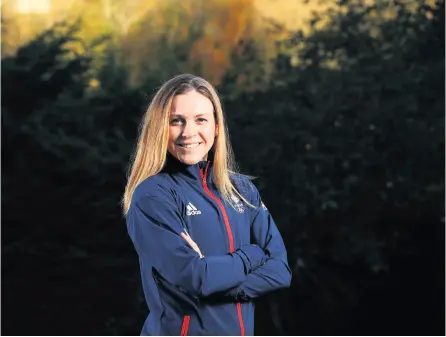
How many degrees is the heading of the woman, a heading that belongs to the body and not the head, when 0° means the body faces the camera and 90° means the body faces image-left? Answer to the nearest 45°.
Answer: approximately 315°

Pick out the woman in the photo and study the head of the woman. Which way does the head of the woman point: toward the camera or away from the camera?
toward the camera
